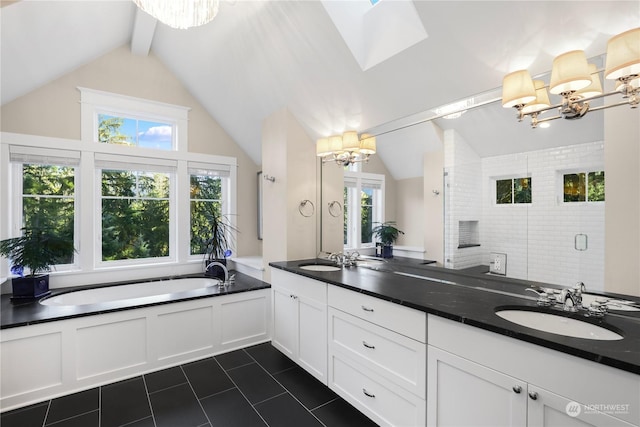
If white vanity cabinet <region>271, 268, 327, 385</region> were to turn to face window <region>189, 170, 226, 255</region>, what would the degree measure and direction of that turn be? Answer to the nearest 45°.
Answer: approximately 90° to its right

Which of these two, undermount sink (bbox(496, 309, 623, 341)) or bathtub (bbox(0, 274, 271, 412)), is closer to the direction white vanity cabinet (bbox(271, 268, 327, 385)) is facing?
the bathtub

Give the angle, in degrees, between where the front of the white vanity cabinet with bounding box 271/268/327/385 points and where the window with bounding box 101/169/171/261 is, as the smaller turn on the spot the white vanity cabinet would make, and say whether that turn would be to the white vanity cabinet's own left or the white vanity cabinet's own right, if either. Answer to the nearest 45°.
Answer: approximately 90° to the white vanity cabinet's own right

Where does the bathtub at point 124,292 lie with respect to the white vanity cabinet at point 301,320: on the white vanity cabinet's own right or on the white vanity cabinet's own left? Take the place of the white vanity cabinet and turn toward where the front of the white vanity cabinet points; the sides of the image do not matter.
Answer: on the white vanity cabinet's own right

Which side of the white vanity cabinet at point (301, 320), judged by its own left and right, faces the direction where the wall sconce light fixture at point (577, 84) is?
left

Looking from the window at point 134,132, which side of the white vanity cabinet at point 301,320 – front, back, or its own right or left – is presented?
right

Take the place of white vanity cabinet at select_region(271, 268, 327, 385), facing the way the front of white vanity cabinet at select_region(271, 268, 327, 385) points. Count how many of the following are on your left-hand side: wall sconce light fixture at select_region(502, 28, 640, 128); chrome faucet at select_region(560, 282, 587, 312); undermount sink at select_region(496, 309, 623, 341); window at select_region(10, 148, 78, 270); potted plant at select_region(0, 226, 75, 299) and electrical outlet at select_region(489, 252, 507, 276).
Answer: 4

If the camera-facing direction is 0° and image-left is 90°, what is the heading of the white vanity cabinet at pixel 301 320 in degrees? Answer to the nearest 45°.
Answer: approximately 45°

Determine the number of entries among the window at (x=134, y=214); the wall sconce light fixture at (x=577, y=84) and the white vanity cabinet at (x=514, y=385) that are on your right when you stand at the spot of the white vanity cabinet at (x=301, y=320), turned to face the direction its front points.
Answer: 1

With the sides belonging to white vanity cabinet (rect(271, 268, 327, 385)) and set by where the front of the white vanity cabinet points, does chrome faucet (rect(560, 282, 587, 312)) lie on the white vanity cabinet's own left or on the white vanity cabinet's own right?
on the white vanity cabinet's own left

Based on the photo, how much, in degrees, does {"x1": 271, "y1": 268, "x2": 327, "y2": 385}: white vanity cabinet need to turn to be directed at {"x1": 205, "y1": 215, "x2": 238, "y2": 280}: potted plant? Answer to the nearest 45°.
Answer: approximately 90° to its right

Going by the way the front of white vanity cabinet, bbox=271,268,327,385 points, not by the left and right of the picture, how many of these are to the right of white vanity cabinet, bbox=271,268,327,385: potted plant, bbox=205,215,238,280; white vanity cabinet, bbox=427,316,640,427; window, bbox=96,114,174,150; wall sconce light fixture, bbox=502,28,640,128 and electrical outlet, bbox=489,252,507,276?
2
